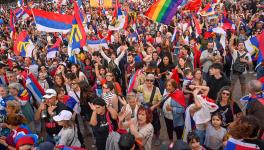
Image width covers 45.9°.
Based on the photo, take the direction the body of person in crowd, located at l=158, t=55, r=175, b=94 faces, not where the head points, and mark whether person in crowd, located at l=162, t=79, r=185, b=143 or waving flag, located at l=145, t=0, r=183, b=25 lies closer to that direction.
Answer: the person in crowd

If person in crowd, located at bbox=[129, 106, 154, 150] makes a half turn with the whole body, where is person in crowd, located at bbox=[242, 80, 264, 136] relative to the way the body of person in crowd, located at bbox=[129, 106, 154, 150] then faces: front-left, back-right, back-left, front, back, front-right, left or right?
front-right

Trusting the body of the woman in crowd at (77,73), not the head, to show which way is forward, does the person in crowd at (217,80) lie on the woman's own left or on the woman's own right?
on the woman's own left

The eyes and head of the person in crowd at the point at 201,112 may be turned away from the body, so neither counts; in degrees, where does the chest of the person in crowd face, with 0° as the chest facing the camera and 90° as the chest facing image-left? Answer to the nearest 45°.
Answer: approximately 45°

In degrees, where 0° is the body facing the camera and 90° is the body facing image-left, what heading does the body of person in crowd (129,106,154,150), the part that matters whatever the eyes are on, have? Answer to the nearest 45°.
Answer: approximately 45°

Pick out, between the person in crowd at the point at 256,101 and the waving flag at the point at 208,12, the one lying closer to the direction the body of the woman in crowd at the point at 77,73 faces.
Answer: the person in crowd

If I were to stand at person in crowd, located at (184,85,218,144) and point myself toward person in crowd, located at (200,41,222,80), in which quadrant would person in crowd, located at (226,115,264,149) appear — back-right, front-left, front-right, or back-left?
back-right

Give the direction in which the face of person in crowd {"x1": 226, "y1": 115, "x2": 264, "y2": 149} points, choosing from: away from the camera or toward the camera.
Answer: away from the camera

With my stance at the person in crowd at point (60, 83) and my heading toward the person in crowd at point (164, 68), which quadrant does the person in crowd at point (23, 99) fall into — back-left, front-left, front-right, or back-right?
back-right

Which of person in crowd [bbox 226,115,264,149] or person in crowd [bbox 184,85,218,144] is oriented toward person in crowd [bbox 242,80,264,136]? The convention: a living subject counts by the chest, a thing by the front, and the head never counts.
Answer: person in crowd [bbox 226,115,264,149]

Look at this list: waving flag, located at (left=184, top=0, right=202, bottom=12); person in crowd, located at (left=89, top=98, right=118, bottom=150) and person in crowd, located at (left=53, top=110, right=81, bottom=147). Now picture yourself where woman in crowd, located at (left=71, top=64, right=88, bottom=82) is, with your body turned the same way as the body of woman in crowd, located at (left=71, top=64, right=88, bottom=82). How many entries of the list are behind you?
1

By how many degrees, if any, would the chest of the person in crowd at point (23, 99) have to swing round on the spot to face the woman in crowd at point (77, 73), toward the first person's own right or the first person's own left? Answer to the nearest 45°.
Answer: approximately 180°

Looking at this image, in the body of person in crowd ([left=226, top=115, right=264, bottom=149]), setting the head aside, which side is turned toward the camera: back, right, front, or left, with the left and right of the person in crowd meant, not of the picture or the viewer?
back

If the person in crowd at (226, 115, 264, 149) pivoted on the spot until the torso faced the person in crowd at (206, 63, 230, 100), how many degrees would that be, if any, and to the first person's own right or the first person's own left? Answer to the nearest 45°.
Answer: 0° — they already face them

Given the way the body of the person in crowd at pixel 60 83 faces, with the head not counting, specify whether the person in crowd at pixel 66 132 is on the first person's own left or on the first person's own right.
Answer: on the first person's own left
